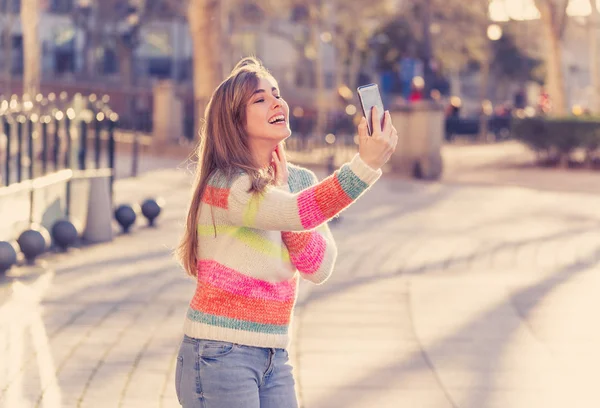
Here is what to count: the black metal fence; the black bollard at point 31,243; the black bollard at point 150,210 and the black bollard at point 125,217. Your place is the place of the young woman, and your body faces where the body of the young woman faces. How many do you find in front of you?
0

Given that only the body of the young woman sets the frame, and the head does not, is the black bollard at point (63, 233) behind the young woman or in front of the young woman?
behind

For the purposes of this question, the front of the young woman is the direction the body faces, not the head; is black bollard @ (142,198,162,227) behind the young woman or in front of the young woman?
behind

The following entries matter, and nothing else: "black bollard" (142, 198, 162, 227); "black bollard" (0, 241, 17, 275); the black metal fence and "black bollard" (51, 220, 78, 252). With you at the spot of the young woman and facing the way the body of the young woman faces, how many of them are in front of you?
0

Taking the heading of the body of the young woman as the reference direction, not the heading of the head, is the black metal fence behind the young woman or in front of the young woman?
behind

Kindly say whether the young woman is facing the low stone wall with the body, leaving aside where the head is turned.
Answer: no

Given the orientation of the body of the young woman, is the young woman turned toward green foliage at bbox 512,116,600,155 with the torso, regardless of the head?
no

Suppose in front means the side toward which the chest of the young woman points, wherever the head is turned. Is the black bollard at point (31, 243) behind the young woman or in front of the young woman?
behind

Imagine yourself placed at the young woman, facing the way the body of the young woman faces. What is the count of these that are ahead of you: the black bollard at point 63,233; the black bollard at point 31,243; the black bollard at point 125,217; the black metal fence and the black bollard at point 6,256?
0

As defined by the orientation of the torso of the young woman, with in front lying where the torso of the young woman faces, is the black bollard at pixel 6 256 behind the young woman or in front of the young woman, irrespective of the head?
behind

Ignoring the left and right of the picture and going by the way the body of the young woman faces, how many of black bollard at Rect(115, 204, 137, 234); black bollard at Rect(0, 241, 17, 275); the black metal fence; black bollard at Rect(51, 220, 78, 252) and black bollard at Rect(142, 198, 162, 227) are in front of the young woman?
0
